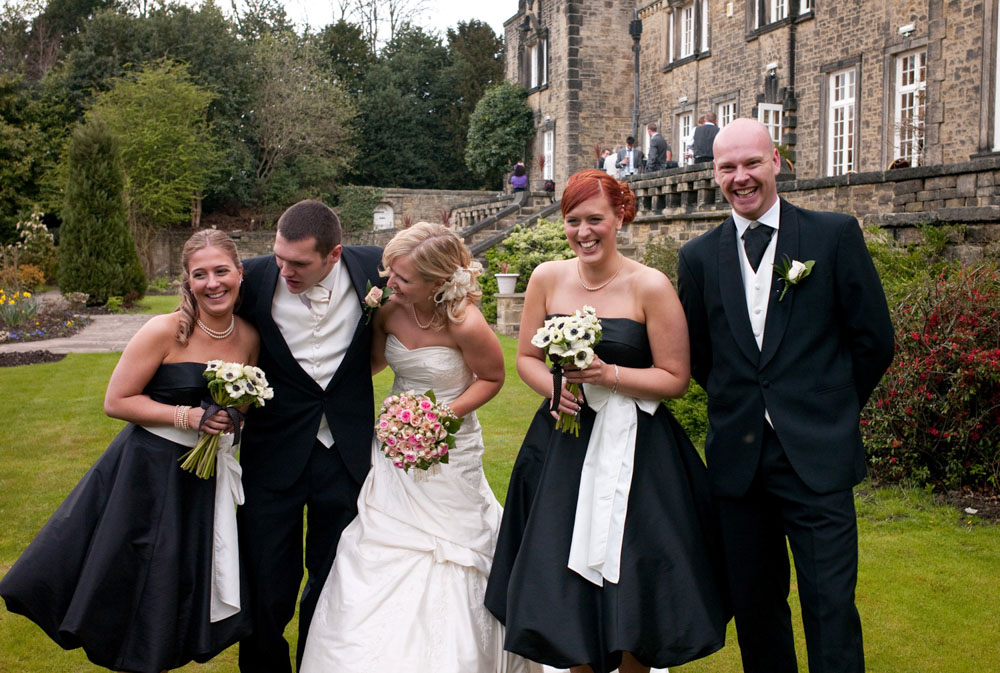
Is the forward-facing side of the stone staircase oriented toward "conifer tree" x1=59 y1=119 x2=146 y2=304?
yes

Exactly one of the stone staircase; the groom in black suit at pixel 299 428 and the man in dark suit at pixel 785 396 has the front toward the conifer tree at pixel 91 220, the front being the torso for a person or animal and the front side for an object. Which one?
the stone staircase

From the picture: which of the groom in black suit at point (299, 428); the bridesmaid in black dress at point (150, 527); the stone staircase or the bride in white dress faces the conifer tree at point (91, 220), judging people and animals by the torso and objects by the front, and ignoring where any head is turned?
the stone staircase

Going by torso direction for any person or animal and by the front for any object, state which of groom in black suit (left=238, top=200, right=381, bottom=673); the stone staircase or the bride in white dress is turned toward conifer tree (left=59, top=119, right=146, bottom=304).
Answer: the stone staircase

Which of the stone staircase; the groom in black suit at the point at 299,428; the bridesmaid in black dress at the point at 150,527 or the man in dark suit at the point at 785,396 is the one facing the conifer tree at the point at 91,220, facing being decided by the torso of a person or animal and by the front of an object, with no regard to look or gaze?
the stone staircase

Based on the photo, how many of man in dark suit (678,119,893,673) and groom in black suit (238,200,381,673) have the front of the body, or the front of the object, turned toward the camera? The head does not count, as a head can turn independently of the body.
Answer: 2

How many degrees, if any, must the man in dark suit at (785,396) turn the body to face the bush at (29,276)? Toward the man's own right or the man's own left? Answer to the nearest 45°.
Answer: approximately 135° to the man's own right

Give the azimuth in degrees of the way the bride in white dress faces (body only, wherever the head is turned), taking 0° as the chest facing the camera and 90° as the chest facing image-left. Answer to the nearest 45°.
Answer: approximately 45°

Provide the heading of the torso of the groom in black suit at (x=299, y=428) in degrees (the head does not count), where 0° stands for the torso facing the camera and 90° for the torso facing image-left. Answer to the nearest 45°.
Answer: approximately 0°
